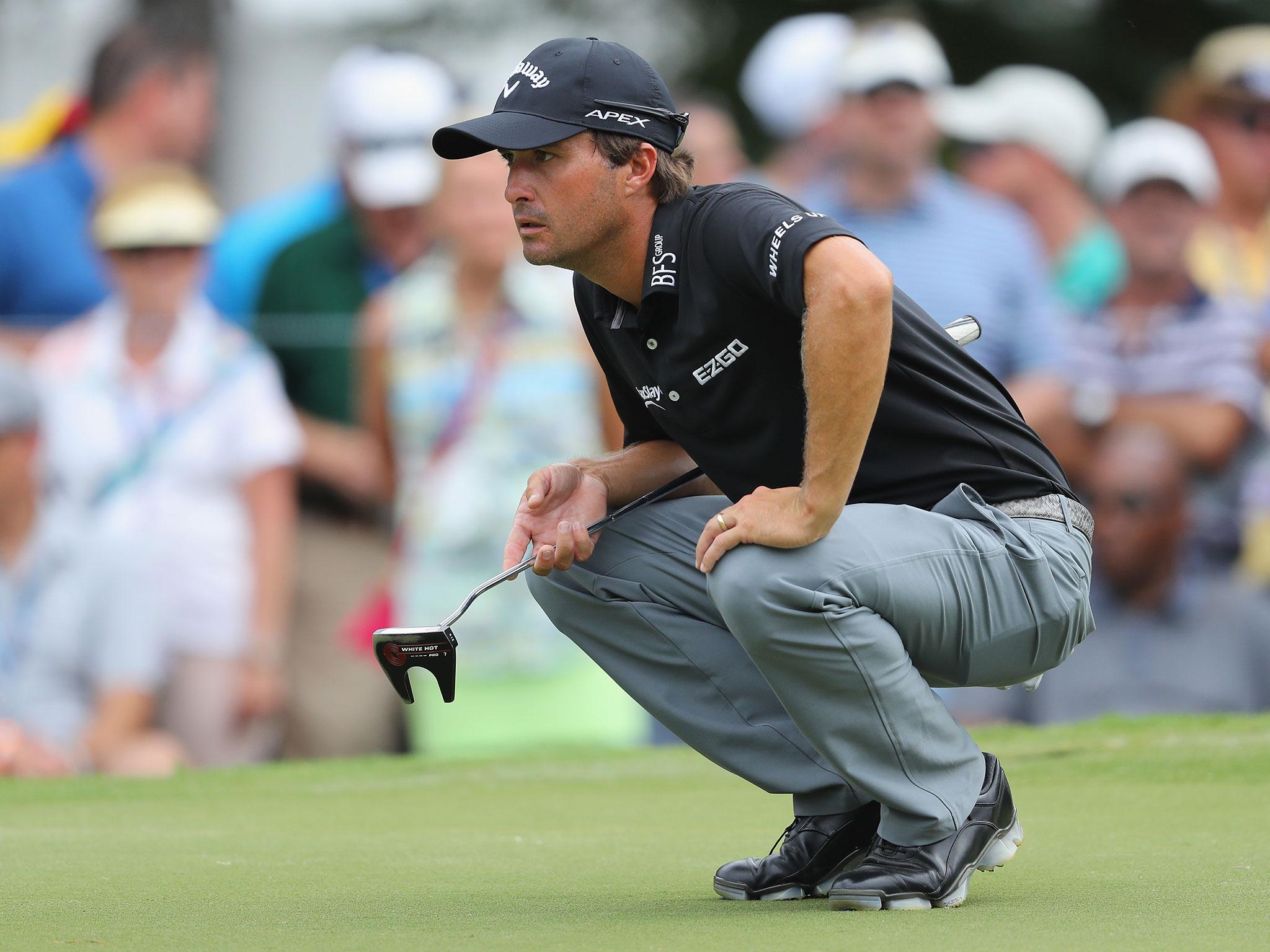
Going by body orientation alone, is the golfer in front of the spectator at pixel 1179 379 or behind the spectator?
in front

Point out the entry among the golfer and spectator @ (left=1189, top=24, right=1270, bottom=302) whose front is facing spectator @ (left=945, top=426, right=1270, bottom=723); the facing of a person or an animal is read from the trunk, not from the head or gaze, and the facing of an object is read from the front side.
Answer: spectator @ (left=1189, top=24, right=1270, bottom=302)

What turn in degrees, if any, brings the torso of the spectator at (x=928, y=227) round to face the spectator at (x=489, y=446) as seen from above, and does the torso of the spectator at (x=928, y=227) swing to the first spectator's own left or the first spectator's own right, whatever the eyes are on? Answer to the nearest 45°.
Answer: approximately 90° to the first spectator's own right

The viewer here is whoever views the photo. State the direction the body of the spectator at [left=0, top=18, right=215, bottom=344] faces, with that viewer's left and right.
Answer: facing to the right of the viewer

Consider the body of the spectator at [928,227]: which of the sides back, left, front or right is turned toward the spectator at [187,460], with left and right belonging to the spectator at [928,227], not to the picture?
right

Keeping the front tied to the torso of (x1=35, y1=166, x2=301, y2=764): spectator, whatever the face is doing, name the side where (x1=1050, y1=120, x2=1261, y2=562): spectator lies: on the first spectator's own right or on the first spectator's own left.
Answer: on the first spectator's own left
